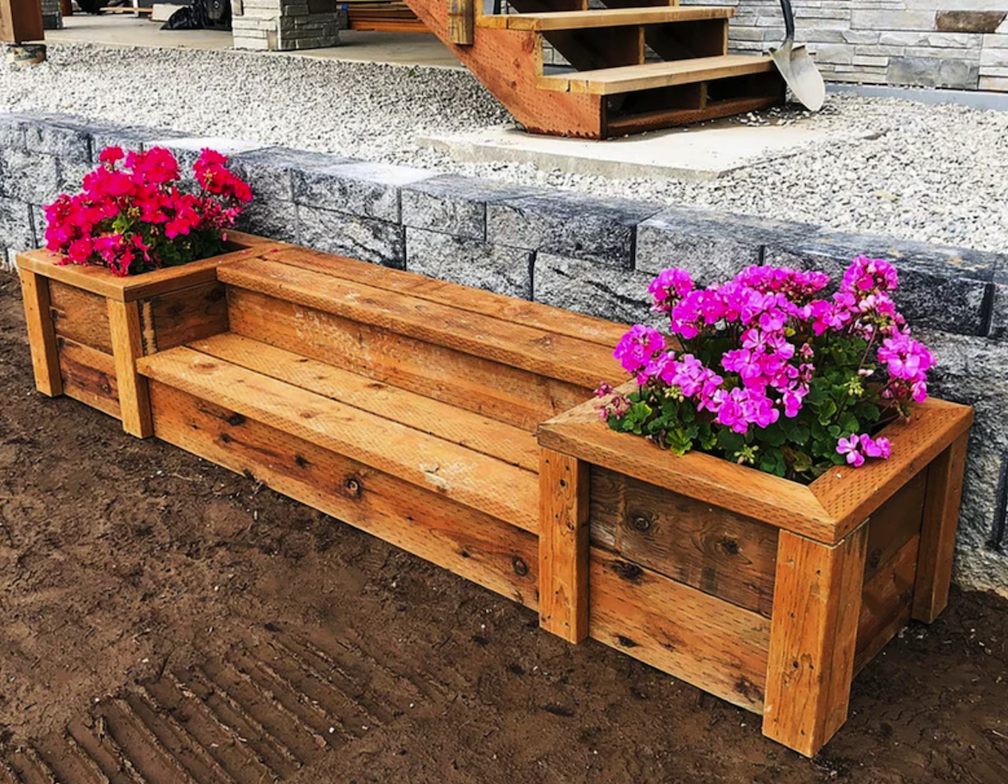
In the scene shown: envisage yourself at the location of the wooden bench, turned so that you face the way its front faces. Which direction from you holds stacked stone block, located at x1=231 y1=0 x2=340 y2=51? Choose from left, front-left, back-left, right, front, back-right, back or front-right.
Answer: back-right

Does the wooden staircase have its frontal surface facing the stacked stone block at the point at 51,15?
no

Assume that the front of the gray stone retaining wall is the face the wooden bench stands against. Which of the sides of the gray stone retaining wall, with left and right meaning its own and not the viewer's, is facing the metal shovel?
back

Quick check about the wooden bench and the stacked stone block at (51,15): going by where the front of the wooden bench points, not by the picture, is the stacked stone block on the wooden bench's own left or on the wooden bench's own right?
on the wooden bench's own right

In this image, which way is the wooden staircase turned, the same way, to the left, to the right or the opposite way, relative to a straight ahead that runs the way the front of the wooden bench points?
to the left

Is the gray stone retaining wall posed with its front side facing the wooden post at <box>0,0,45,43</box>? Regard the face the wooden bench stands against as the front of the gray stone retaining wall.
no

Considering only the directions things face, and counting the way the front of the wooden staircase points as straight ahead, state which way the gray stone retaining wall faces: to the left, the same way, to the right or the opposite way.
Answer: to the right

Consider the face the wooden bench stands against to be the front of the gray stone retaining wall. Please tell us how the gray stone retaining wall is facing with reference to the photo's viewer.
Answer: facing the viewer and to the left of the viewer

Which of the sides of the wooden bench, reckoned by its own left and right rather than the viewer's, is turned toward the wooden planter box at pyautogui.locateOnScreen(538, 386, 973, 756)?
left

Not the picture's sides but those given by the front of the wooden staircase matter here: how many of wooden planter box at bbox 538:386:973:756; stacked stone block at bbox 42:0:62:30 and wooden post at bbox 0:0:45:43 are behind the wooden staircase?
2

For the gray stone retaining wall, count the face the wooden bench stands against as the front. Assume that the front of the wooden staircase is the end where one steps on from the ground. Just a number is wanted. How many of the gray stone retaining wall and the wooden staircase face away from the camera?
0

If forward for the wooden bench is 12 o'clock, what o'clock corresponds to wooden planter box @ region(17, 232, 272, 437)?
The wooden planter box is roughly at 3 o'clock from the wooden bench.

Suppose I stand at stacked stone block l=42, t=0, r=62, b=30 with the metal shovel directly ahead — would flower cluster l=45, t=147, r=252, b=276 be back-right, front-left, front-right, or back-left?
front-right

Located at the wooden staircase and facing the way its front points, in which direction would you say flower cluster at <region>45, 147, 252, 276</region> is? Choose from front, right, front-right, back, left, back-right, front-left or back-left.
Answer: right

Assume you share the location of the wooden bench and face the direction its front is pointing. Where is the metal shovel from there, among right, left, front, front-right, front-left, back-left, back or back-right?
back

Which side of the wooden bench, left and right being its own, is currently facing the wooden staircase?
back

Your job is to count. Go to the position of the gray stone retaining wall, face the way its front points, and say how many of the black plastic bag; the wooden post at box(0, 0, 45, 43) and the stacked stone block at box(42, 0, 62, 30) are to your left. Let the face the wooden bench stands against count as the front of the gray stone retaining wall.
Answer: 0

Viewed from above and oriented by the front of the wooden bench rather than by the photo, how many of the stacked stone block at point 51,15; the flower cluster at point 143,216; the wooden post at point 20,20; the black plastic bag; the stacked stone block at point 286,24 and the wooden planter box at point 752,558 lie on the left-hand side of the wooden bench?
1

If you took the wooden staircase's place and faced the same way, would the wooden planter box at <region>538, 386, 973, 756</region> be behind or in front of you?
in front

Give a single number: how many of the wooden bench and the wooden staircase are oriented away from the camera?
0
